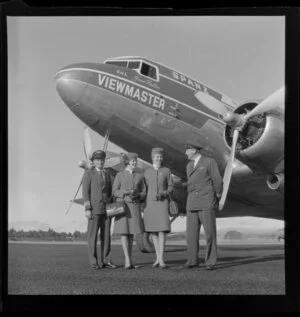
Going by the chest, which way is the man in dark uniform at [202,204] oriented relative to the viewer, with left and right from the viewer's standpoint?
facing the viewer and to the left of the viewer

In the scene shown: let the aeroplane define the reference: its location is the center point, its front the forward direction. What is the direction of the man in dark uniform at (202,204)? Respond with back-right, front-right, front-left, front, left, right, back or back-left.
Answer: front-left

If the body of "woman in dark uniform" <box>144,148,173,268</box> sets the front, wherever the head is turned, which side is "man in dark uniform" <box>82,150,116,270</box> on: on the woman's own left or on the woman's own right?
on the woman's own right

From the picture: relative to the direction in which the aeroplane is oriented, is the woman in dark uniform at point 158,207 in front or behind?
in front

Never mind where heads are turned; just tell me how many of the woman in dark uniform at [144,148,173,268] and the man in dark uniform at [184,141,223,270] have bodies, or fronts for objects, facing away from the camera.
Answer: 0

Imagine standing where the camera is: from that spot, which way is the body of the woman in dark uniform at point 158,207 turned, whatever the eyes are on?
toward the camera

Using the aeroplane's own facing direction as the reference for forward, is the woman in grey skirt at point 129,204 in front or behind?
in front

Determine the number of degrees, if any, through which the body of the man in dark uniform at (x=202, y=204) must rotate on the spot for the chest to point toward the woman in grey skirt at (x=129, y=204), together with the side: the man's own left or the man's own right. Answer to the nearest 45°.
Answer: approximately 45° to the man's own right

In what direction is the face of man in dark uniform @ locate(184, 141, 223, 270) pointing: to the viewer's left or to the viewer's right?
to the viewer's left

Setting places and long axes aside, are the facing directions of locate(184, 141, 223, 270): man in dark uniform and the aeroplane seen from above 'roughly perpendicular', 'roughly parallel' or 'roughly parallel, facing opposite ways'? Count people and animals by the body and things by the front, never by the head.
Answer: roughly parallel

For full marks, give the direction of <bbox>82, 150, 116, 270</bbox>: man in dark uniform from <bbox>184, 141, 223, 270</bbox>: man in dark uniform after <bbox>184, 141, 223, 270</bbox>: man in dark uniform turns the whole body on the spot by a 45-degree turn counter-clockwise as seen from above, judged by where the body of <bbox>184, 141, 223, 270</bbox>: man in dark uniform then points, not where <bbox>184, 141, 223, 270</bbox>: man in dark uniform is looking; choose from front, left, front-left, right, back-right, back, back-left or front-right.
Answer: right
